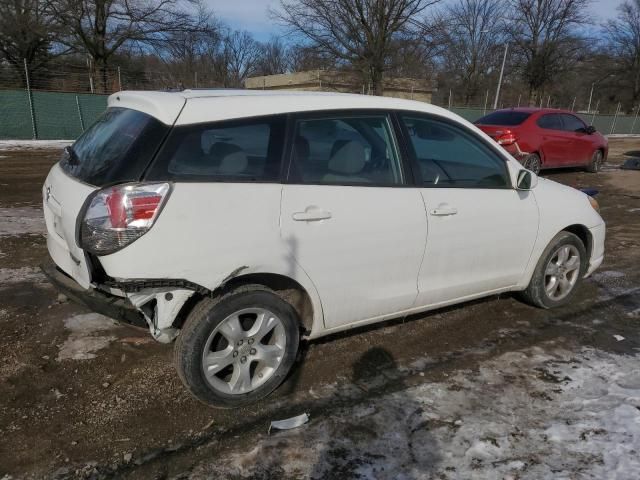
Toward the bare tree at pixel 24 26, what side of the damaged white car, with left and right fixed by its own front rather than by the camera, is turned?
left

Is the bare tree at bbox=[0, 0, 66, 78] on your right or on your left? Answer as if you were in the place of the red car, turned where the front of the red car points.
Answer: on your left

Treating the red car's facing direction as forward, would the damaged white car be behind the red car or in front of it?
behind

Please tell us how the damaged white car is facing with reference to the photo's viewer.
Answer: facing away from the viewer and to the right of the viewer

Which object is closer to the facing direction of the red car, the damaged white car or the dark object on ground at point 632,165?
the dark object on ground

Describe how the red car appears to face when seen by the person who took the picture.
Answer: facing away from the viewer and to the right of the viewer

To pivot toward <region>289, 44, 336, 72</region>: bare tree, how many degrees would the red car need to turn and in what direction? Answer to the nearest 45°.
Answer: approximately 90° to its left

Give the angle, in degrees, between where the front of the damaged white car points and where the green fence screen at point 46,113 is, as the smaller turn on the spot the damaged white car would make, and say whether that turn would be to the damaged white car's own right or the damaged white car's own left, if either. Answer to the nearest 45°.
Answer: approximately 90° to the damaged white car's own left
